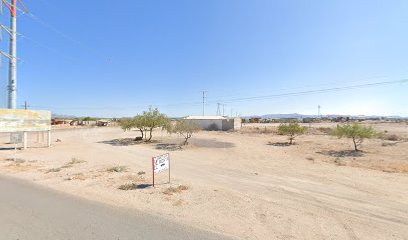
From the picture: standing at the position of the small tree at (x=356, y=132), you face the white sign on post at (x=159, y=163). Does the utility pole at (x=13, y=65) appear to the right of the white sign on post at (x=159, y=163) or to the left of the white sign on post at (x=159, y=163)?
right

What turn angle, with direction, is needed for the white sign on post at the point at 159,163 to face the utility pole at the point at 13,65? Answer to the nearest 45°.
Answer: approximately 180°

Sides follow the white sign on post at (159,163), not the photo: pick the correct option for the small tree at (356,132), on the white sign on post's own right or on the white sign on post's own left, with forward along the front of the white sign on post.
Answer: on the white sign on post's own left

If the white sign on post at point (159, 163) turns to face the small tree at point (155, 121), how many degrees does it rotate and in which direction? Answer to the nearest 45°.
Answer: approximately 135° to its left

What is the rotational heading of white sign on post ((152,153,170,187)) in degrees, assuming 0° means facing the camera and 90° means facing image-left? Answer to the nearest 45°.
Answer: approximately 315°
